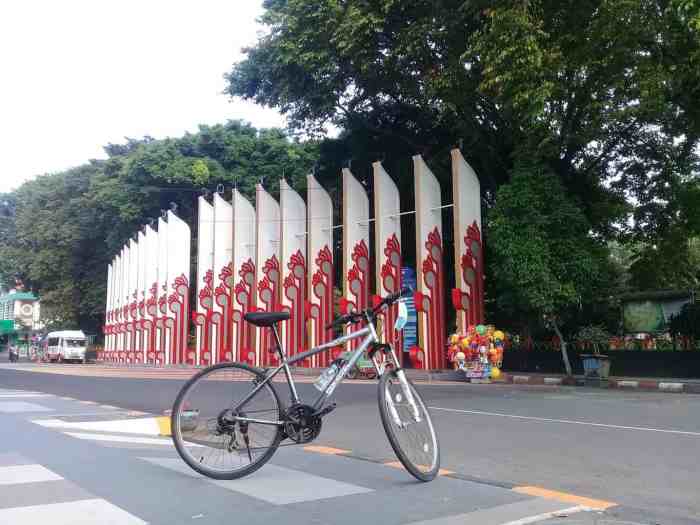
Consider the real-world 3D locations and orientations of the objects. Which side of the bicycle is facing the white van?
left

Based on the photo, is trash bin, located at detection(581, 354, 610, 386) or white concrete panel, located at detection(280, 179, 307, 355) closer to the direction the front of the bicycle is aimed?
the trash bin

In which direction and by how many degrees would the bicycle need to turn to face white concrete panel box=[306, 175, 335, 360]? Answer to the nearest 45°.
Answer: approximately 90° to its left

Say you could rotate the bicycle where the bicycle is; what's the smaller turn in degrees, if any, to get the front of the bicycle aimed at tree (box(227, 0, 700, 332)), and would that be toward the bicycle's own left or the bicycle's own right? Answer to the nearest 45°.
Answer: approximately 45° to the bicycle's own left

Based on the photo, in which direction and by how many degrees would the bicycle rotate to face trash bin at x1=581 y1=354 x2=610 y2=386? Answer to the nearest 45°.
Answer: approximately 45° to its left

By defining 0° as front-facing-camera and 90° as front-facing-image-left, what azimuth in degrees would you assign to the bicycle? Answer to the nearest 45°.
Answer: approximately 270°

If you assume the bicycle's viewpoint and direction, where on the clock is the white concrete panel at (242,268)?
The white concrete panel is roughly at 9 o'clock from the bicycle.
